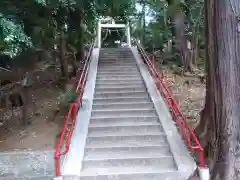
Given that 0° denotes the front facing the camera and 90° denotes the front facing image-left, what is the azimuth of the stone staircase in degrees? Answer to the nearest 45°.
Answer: approximately 0°
